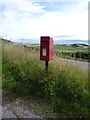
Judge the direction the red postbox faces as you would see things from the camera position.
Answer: facing the viewer and to the left of the viewer
